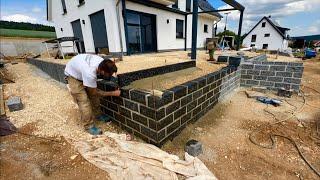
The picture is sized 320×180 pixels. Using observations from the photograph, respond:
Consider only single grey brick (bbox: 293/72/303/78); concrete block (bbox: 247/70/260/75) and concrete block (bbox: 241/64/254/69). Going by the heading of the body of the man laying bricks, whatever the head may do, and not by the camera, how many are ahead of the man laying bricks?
3

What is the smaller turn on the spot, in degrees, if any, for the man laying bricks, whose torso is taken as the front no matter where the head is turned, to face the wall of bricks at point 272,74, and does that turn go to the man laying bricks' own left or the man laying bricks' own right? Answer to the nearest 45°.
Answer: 0° — they already face it

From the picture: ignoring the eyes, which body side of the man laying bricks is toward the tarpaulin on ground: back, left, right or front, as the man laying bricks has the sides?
right

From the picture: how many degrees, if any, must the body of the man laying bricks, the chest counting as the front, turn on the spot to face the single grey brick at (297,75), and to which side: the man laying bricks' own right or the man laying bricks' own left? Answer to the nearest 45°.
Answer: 0° — they already face it

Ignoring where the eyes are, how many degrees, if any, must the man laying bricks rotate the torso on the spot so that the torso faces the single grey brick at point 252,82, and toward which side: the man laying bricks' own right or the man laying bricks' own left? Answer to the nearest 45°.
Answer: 0° — they already face it

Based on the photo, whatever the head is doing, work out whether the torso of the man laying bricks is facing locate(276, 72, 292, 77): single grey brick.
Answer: yes

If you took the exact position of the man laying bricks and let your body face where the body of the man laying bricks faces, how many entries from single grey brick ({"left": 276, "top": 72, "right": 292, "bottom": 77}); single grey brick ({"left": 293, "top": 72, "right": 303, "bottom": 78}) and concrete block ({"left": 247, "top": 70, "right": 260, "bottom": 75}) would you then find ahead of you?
3

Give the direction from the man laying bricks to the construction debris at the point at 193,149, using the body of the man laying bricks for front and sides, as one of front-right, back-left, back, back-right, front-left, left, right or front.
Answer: front-right

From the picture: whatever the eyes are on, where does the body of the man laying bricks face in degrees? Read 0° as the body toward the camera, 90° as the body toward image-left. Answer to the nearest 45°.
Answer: approximately 270°
